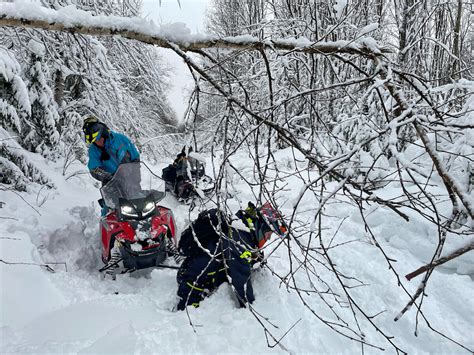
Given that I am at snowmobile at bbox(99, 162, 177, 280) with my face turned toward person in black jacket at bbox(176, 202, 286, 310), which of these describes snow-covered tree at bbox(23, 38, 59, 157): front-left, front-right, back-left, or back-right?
back-left

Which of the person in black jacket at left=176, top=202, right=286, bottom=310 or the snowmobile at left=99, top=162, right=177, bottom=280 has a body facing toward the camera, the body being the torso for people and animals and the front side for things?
the snowmobile

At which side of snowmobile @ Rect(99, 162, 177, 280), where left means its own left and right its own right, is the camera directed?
front

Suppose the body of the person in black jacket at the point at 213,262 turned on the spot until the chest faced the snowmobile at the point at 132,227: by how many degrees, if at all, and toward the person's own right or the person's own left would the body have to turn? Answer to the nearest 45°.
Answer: approximately 135° to the person's own left

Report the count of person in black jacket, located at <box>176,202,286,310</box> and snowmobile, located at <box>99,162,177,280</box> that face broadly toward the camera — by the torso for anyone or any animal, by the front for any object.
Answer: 1

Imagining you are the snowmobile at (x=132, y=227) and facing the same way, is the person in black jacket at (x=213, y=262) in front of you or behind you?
in front

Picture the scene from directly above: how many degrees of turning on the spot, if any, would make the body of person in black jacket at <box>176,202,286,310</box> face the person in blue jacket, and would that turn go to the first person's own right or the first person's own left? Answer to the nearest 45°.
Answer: approximately 135° to the first person's own left

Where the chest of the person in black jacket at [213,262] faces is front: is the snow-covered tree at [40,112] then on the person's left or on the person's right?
on the person's left

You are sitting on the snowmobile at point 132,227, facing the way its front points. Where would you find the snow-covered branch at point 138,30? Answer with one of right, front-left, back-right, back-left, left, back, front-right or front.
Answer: front

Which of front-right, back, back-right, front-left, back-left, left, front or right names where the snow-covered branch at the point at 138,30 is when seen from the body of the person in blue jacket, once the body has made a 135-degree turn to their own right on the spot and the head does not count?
back

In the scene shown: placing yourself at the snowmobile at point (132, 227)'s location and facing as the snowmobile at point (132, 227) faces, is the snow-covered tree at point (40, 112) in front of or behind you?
behind

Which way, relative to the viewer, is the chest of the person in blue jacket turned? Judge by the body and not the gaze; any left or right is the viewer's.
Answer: facing the viewer and to the left of the viewer
